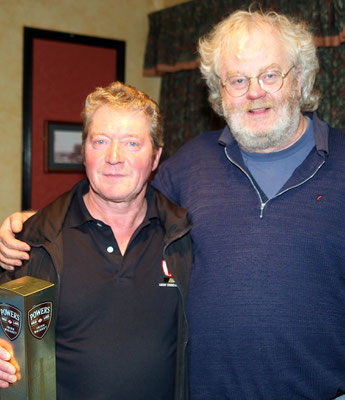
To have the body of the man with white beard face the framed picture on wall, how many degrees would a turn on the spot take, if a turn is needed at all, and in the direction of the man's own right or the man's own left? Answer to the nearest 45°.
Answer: approximately 135° to the man's own right

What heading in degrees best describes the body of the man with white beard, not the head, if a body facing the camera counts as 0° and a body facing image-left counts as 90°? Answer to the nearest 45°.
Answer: approximately 0°
